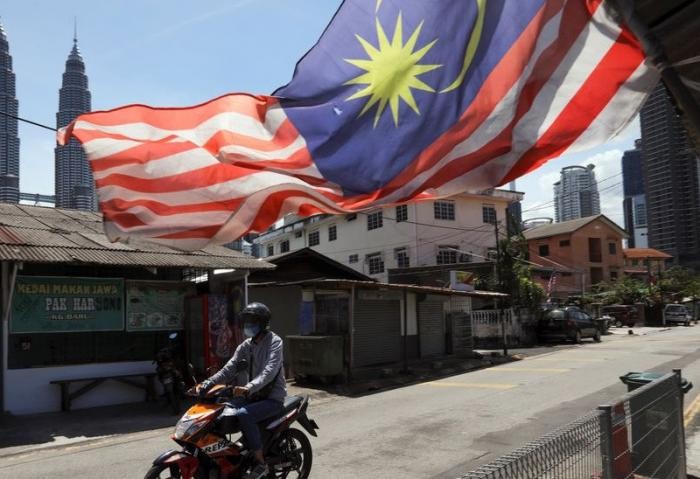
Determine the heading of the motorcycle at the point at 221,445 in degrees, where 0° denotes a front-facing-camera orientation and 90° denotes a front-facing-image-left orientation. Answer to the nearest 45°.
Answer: approximately 45°

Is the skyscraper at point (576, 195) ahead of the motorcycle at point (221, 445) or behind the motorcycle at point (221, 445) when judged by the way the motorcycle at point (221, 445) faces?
behind

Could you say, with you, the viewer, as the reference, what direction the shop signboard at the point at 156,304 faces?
facing the viewer

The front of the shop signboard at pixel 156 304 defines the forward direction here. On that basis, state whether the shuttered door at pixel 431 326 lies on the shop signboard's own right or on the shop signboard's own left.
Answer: on the shop signboard's own left

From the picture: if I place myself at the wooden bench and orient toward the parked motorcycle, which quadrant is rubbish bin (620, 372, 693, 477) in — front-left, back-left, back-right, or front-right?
front-right

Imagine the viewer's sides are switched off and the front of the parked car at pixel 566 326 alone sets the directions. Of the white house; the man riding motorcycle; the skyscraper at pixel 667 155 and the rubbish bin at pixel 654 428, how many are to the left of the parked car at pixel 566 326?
1

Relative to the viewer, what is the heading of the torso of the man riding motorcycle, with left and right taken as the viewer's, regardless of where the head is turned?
facing the viewer and to the left of the viewer

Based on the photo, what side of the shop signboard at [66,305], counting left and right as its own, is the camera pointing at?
front

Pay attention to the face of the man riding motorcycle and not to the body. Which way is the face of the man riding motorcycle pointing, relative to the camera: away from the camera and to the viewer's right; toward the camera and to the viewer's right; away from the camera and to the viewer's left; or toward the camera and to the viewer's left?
toward the camera and to the viewer's left

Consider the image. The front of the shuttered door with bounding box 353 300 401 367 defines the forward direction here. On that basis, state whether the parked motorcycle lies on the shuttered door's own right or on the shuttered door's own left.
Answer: on the shuttered door's own right

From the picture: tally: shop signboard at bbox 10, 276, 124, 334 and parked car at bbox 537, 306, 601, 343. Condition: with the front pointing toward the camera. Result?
1

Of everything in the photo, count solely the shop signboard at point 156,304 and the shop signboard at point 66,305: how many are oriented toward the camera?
2

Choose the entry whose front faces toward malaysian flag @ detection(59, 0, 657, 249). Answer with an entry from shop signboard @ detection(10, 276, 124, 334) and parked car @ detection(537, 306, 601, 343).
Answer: the shop signboard

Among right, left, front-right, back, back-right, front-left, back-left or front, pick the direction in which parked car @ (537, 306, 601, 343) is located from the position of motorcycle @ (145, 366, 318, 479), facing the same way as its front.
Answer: back

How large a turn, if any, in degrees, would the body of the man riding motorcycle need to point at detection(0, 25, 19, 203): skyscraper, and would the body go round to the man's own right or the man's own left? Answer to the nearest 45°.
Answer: approximately 90° to the man's own right

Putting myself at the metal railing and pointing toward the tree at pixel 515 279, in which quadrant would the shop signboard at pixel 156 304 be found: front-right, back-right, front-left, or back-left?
front-left

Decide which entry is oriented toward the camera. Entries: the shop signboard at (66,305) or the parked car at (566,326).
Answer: the shop signboard

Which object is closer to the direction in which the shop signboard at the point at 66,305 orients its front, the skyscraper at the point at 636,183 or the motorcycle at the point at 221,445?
the motorcycle
